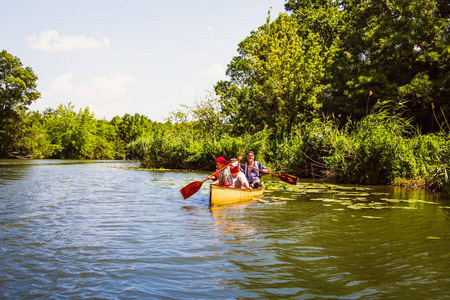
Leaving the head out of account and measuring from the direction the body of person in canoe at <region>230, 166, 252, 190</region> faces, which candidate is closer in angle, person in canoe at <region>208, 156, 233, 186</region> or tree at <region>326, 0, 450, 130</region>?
the person in canoe

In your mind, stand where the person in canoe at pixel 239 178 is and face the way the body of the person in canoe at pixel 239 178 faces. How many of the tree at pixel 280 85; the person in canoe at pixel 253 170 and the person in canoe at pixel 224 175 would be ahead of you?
1

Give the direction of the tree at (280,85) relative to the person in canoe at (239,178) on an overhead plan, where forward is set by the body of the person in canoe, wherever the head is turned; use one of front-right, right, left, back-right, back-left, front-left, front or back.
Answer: back-right

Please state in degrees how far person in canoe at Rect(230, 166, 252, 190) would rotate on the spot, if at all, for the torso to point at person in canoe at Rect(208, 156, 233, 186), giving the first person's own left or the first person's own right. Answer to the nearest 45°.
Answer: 0° — they already face them

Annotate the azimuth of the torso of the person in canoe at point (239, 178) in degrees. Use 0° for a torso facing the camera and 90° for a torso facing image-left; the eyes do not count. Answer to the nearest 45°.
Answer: approximately 45°

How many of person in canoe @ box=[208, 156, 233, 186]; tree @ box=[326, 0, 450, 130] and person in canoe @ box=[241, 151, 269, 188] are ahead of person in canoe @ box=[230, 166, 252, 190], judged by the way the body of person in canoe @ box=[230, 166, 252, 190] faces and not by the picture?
1

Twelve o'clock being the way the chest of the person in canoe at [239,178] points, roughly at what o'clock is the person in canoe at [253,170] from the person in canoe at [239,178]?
the person in canoe at [253,170] is roughly at 5 o'clock from the person in canoe at [239,178].

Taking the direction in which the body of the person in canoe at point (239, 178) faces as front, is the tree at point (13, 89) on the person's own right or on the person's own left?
on the person's own right
